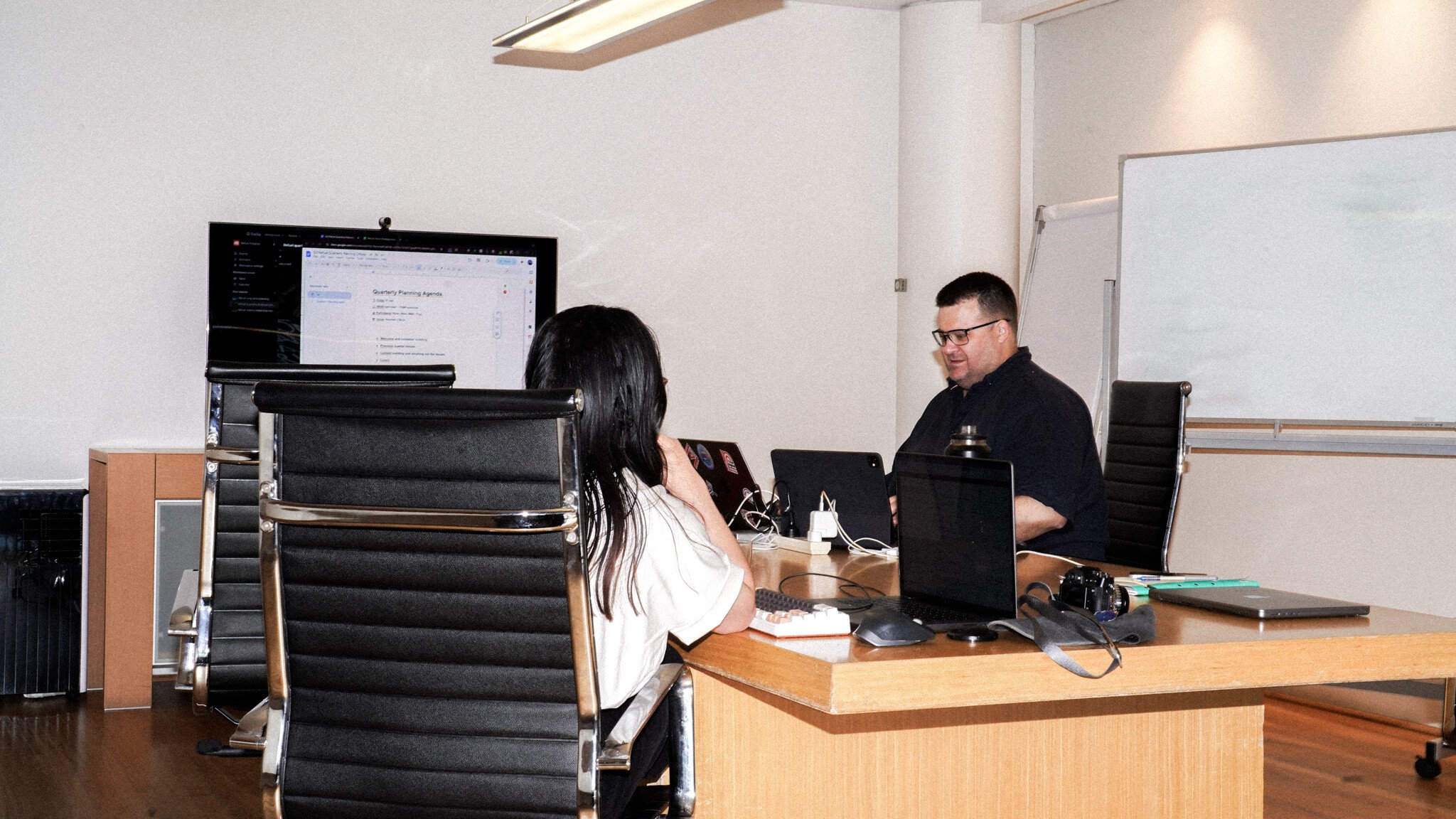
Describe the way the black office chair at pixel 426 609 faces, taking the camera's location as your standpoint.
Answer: facing away from the viewer and to the right of the viewer

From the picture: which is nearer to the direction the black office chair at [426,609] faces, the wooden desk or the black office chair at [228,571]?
the wooden desk

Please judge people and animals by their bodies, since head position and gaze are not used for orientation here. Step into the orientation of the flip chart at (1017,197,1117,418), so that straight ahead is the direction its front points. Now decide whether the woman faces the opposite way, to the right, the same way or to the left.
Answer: the opposite way

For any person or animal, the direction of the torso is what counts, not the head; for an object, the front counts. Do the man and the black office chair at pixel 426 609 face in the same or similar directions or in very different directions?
very different directions
